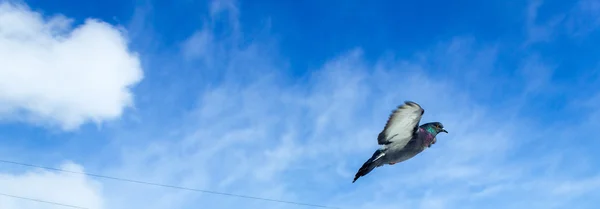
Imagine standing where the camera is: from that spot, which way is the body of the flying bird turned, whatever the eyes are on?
to the viewer's right
